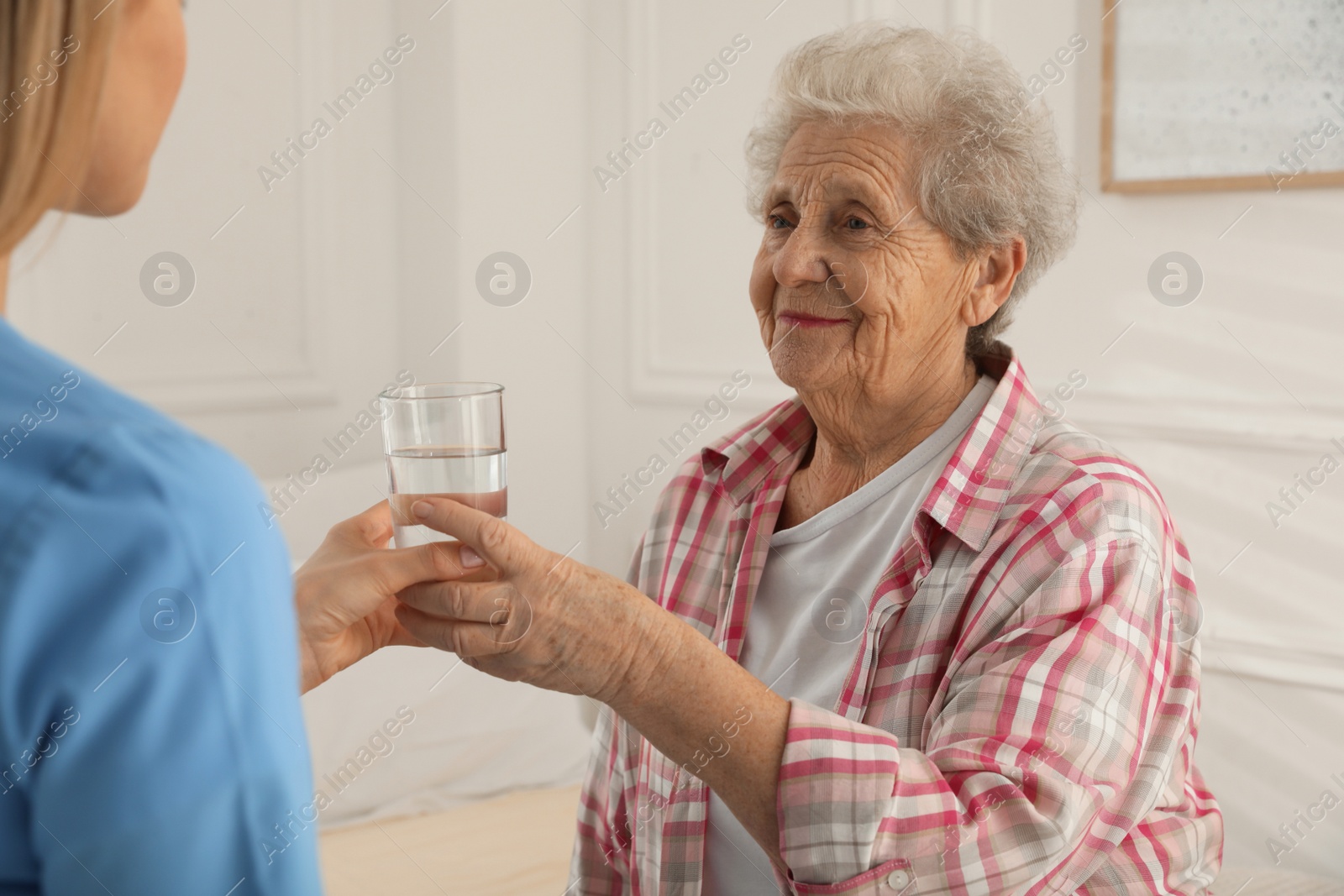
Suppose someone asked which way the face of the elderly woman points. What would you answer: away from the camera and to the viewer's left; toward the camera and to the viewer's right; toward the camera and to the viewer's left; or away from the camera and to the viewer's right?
toward the camera and to the viewer's left

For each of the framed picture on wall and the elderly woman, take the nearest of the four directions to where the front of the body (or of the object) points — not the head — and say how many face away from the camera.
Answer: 0

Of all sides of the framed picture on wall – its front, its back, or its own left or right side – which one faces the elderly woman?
front

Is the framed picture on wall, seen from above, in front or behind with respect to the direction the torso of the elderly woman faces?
behind

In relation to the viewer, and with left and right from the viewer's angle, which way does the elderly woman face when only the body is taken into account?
facing the viewer and to the left of the viewer

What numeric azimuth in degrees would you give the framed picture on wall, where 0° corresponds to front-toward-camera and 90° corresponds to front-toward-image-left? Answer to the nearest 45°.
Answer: approximately 0°
